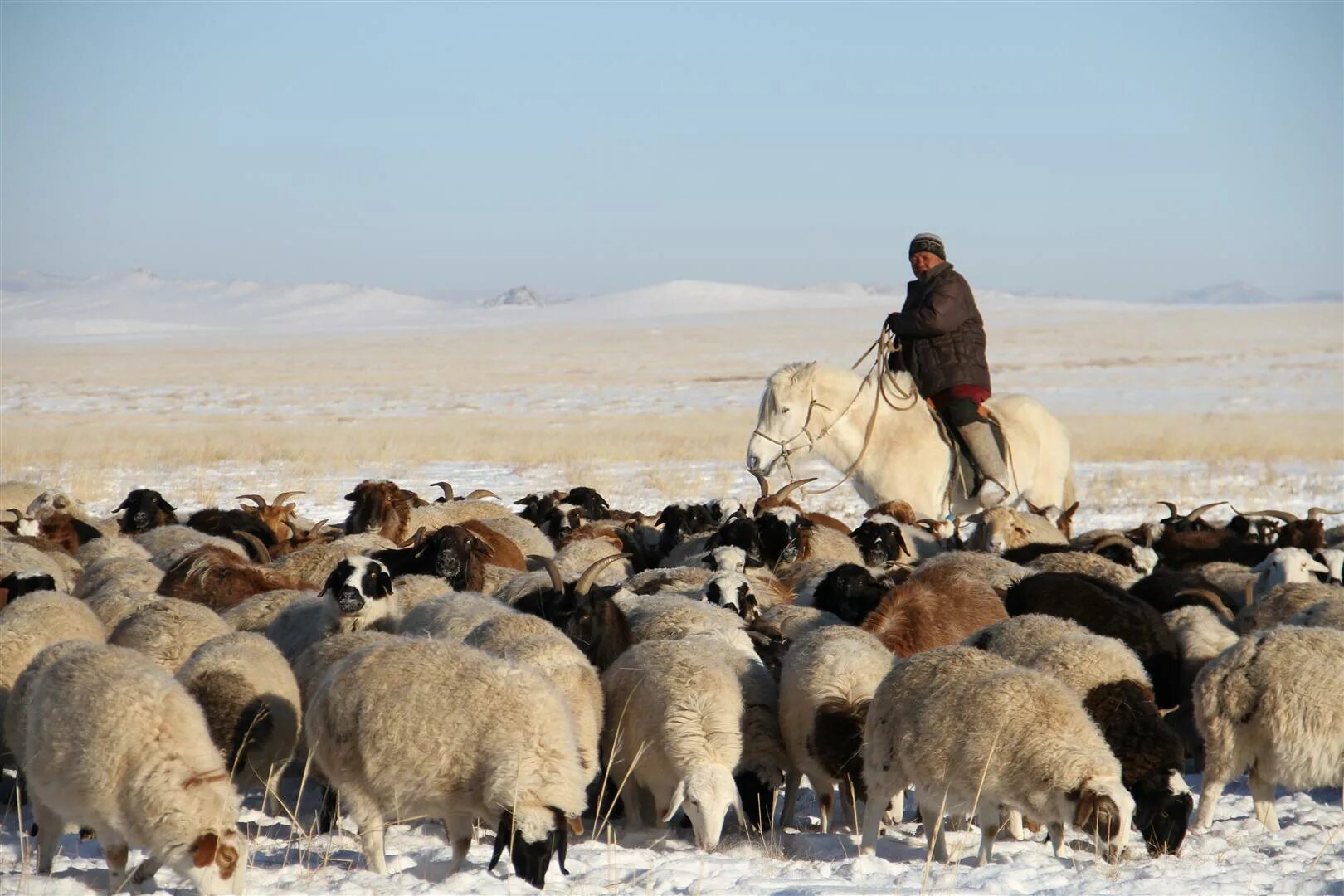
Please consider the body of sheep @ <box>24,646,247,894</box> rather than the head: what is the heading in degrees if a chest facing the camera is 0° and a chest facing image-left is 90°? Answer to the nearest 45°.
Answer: approximately 315°

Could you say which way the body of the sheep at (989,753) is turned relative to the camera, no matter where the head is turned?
to the viewer's right

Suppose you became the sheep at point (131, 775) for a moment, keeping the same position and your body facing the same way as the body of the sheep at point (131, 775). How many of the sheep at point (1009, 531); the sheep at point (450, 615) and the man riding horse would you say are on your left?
3

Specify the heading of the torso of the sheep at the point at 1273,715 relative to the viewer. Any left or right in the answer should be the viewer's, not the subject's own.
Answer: facing to the right of the viewer

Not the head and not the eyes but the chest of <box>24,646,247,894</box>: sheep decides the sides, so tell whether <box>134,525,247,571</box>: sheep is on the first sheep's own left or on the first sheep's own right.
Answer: on the first sheep's own left

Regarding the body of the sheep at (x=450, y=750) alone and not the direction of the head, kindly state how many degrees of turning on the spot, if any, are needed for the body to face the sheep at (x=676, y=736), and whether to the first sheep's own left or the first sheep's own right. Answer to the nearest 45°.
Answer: approximately 90° to the first sheep's own left

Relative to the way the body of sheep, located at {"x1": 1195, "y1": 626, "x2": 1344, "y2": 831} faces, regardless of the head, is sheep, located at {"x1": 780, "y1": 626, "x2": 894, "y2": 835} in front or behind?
behind
